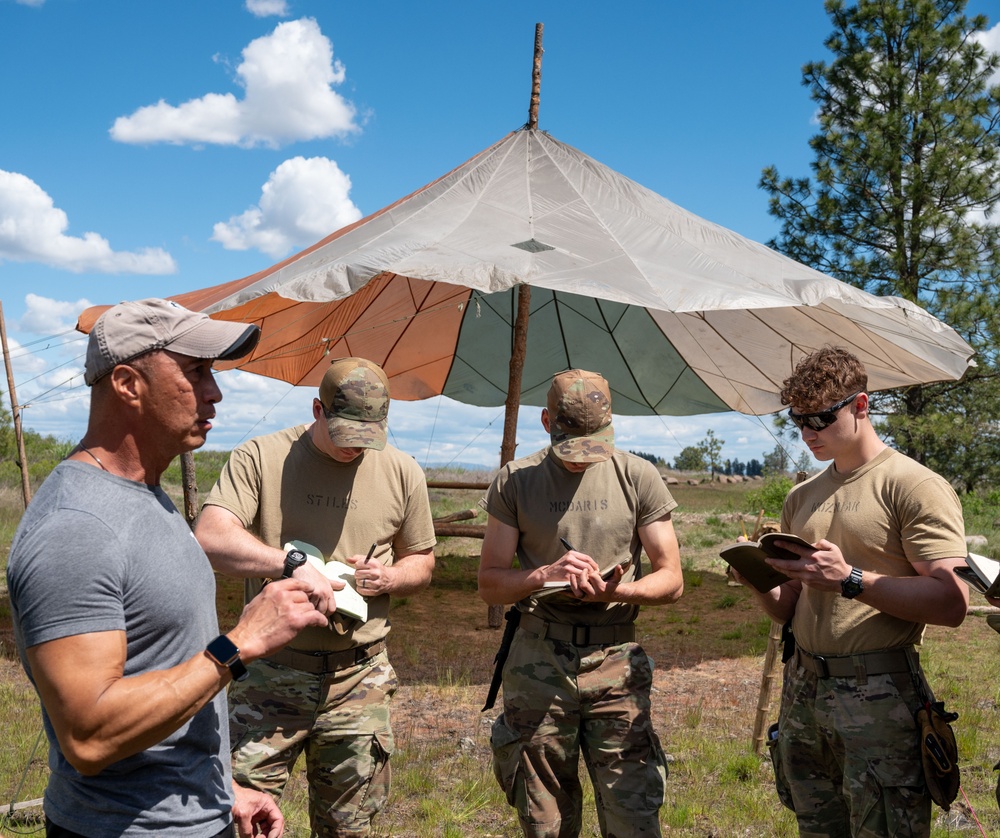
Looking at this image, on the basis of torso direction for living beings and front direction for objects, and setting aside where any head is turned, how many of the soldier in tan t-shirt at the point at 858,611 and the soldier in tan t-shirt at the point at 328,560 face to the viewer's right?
0

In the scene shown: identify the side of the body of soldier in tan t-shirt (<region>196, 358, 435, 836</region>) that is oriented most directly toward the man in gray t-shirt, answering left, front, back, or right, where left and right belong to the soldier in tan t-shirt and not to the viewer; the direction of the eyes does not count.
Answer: front

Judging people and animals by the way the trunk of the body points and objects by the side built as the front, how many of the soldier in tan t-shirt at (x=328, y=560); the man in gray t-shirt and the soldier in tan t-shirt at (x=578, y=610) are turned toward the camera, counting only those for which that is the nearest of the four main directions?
2

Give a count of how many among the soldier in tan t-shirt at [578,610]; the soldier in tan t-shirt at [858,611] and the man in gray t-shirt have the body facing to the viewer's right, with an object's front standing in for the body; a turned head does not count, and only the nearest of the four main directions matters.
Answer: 1

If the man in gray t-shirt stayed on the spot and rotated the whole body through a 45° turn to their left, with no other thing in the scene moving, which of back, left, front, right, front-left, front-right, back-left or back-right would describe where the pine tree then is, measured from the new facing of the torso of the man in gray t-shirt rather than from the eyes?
front

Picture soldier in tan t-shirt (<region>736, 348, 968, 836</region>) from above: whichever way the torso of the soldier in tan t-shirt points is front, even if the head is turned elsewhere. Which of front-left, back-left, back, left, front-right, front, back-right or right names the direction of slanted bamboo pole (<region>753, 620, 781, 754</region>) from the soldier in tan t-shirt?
back-right

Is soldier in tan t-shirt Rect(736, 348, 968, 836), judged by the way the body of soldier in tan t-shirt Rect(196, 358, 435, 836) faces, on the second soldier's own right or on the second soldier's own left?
on the second soldier's own left

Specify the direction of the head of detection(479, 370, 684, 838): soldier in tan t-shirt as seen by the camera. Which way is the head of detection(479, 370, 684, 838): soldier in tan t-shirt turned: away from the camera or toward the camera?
toward the camera

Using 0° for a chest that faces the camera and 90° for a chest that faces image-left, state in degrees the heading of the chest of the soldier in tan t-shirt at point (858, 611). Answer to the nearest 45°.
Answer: approximately 45°

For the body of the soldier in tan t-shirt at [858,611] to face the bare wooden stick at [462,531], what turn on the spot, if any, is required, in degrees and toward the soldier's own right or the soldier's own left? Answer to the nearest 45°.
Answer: approximately 90° to the soldier's own right

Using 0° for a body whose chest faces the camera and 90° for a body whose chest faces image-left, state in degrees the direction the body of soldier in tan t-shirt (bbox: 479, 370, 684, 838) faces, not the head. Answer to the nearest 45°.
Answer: approximately 0°

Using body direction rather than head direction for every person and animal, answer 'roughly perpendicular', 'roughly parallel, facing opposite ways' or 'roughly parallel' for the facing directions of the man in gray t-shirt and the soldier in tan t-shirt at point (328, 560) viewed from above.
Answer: roughly perpendicular

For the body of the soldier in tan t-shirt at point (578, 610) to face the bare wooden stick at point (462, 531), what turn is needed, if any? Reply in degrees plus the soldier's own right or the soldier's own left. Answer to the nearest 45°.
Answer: approximately 180°

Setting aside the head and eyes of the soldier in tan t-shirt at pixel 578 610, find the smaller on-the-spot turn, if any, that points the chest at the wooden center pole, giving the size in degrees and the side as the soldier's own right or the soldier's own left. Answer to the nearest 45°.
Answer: approximately 180°

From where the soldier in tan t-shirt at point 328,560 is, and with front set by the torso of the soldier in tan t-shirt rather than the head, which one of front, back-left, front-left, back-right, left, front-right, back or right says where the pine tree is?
back-left

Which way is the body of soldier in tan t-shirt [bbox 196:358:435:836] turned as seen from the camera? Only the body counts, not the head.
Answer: toward the camera

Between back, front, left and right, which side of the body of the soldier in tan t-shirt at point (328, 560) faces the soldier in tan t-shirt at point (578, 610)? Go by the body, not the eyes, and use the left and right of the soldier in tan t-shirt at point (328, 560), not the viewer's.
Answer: left
